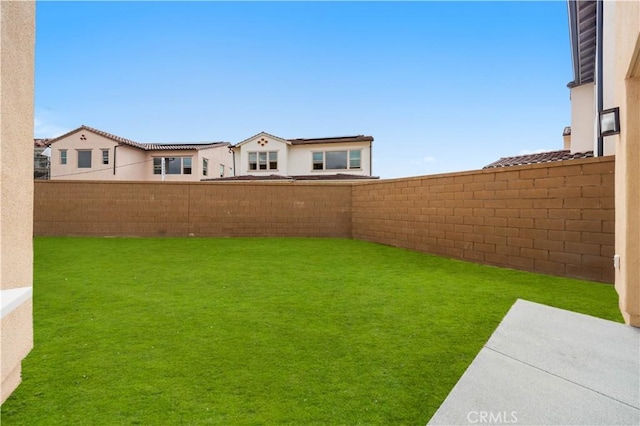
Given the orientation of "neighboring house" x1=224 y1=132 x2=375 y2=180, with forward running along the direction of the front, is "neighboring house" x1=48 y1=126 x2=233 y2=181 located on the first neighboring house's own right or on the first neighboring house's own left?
on the first neighboring house's own right

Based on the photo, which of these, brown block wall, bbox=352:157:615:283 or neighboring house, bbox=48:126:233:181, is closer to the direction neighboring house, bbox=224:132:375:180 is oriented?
the brown block wall

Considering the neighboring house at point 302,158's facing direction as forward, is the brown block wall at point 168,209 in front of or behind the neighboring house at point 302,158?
in front

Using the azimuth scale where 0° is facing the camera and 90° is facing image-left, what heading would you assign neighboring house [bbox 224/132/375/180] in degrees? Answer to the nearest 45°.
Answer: approximately 0°

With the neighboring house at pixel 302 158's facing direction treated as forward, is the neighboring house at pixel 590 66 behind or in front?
in front
